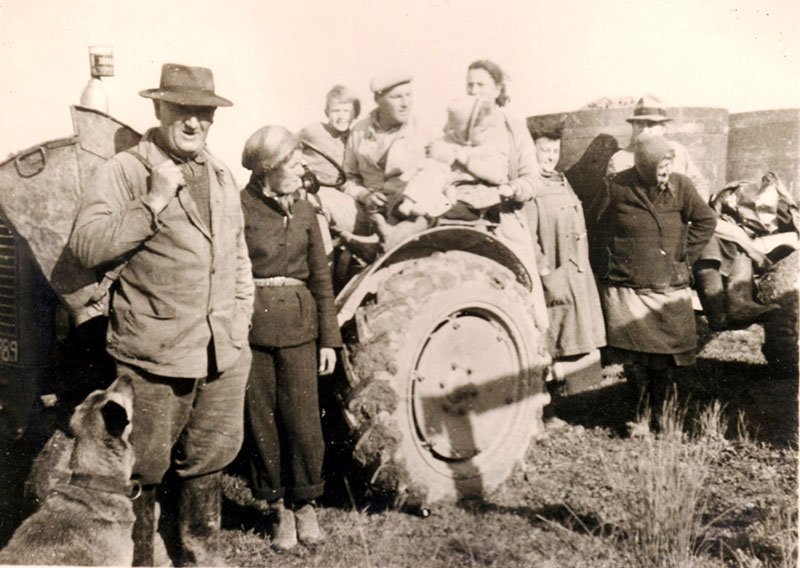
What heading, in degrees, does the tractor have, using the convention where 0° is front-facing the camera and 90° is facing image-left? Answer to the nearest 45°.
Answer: approximately 45°

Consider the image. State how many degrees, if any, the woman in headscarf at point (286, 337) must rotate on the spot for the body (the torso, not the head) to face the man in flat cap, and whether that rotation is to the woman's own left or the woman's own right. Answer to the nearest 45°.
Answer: approximately 135° to the woman's own left

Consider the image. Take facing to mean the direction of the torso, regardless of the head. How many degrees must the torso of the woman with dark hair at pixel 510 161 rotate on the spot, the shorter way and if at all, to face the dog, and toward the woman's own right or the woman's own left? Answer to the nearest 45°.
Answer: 0° — they already face it

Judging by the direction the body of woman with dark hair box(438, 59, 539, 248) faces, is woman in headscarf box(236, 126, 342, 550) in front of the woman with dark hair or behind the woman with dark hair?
in front

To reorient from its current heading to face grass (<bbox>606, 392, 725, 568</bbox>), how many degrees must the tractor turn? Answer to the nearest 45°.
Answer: approximately 135° to its left

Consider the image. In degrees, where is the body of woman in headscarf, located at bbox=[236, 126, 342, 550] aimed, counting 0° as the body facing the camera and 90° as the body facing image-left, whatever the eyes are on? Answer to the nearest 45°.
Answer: approximately 0°

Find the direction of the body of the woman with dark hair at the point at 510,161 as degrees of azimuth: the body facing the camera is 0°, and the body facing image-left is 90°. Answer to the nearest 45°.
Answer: approximately 45°

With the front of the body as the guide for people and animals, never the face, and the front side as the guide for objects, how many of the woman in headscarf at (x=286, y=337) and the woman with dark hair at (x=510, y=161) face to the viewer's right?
0

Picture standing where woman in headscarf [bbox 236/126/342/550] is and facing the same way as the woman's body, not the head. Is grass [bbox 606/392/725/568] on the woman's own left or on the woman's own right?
on the woman's own left

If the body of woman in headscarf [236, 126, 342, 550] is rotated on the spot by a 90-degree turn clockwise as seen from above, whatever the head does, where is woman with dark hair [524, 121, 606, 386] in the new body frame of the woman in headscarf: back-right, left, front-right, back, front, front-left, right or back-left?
back-right

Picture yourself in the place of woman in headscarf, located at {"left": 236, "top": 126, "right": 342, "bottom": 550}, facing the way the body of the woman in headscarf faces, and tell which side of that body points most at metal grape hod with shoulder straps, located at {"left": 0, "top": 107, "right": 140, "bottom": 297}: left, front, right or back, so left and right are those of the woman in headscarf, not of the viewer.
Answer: right
